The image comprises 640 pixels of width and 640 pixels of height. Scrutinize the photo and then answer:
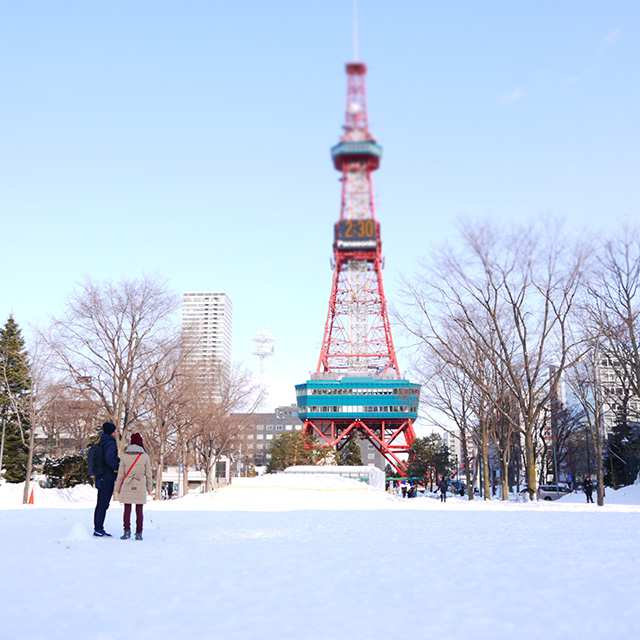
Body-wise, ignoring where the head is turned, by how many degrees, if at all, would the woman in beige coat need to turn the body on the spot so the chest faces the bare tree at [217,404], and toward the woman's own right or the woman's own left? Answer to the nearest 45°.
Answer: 0° — they already face it

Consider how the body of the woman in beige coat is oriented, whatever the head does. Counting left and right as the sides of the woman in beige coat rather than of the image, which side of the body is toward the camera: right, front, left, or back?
back

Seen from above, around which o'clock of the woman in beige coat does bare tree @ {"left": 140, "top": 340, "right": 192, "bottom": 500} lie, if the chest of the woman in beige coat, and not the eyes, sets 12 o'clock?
The bare tree is roughly at 12 o'clock from the woman in beige coat.
